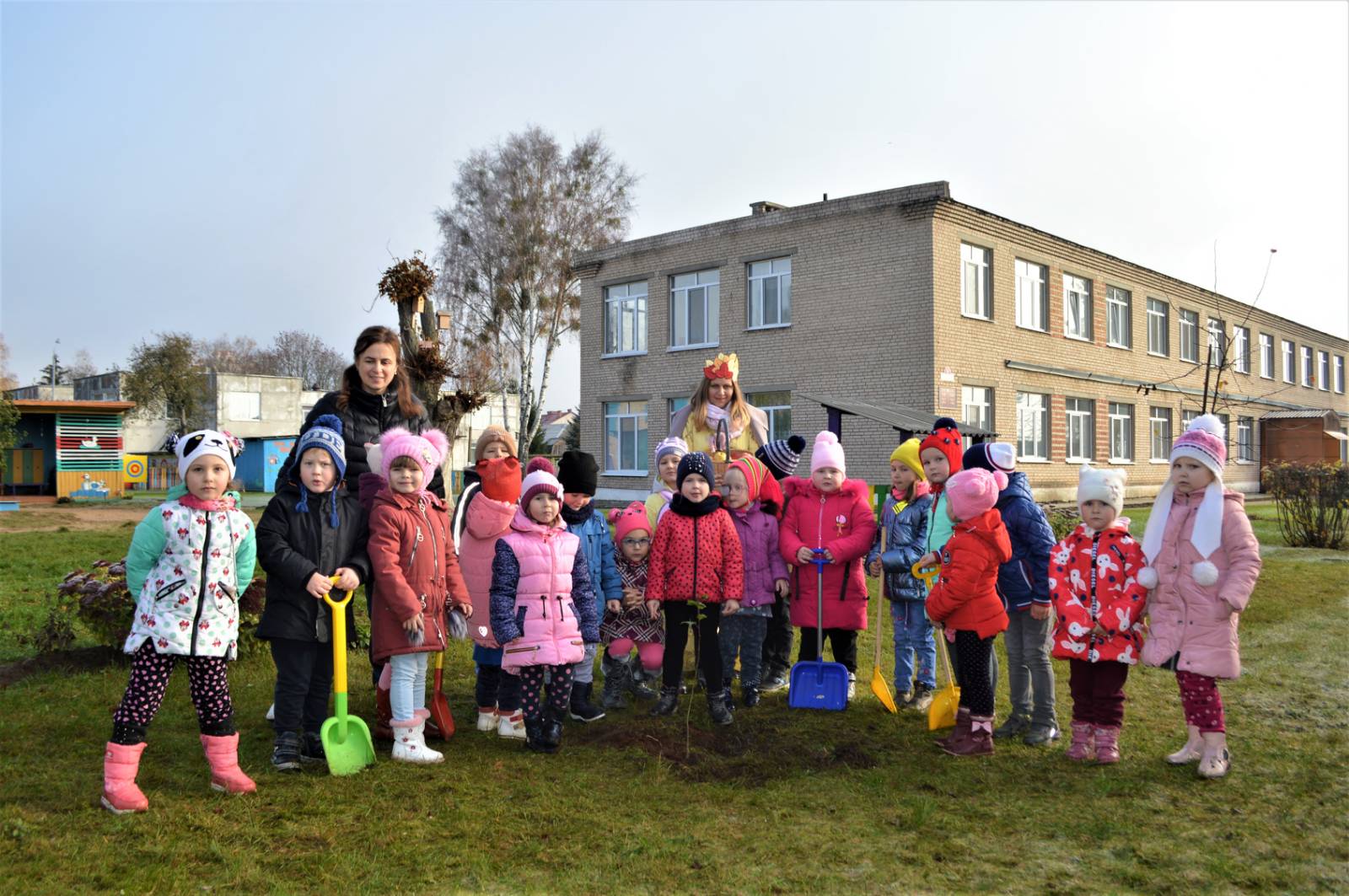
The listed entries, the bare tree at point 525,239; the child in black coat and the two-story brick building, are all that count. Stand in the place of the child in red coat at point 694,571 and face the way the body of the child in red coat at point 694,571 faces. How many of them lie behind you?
2

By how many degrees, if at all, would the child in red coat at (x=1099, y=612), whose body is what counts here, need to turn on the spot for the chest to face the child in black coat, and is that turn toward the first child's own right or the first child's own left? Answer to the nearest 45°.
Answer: approximately 45° to the first child's own right

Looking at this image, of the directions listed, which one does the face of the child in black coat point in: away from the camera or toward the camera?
toward the camera

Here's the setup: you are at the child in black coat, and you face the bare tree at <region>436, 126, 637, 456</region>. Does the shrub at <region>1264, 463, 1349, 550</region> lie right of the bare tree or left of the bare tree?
right

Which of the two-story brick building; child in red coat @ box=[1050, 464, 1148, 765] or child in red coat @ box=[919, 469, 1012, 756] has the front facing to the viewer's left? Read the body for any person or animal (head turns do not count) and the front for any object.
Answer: child in red coat @ box=[919, 469, 1012, 756]

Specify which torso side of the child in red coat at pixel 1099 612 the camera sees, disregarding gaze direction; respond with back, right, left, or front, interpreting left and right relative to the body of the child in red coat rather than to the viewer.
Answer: front

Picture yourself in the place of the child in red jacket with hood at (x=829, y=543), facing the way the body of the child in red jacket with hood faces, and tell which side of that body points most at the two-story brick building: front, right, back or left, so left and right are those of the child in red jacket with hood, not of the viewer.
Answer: back

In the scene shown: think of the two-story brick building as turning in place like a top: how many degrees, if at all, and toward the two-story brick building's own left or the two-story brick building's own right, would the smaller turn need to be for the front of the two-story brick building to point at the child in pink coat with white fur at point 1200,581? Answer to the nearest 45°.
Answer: approximately 45° to the two-story brick building's own right

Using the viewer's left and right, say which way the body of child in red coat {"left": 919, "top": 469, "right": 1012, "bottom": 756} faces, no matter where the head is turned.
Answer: facing to the left of the viewer

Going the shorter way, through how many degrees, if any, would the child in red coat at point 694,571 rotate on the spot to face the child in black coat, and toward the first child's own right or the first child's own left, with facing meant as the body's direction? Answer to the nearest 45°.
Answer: approximately 45° to the first child's own right

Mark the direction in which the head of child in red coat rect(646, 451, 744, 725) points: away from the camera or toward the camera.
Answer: toward the camera

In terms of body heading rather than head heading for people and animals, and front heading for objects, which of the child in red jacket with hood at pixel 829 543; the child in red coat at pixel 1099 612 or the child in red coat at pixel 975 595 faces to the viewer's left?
the child in red coat at pixel 975 595

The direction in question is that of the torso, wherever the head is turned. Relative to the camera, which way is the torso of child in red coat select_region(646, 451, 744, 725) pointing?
toward the camera

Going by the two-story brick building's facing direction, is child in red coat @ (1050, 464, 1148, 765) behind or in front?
in front

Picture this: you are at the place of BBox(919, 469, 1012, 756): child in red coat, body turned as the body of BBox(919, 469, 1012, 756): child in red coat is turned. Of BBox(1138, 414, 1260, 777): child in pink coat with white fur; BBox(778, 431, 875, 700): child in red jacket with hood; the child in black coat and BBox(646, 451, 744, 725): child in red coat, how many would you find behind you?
1

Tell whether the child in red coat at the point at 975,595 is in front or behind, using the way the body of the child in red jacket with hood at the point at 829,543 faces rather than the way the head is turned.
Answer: in front

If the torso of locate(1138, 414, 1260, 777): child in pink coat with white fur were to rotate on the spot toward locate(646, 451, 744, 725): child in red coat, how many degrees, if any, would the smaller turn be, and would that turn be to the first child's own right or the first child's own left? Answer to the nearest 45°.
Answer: approximately 45° to the first child's own right

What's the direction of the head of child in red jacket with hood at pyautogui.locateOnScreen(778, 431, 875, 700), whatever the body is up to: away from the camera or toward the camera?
toward the camera
